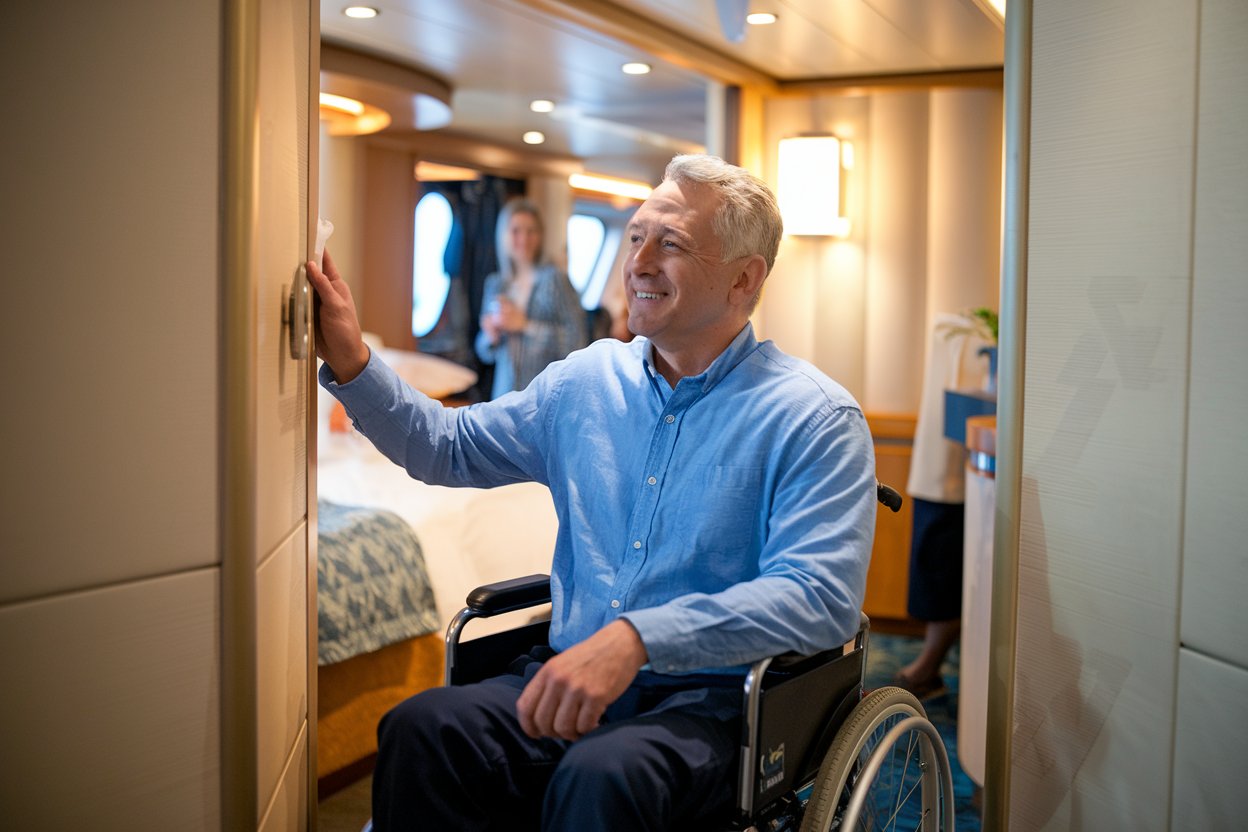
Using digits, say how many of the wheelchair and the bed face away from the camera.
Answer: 0

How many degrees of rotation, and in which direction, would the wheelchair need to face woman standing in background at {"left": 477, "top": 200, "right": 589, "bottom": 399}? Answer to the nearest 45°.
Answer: approximately 135° to its right

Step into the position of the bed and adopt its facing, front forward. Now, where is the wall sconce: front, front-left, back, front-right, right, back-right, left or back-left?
back

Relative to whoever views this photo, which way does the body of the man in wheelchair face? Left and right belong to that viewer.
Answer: facing the viewer and to the left of the viewer

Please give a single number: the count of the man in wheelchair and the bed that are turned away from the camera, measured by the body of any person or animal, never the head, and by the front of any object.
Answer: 0

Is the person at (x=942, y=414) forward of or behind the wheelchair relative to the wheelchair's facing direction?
behind

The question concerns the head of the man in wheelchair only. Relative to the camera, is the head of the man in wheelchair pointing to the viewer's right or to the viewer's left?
to the viewer's left
